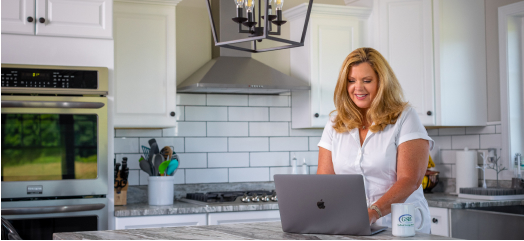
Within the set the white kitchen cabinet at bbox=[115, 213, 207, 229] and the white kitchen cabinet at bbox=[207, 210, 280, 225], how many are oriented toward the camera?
2

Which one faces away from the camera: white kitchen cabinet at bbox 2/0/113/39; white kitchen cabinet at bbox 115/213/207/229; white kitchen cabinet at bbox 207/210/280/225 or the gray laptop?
the gray laptop

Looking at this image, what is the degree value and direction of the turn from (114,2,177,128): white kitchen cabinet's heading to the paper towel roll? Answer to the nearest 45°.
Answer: approximately 90° to its left

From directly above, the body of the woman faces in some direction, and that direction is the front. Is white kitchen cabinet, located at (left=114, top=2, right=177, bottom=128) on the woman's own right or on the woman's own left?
on the woman's own right
